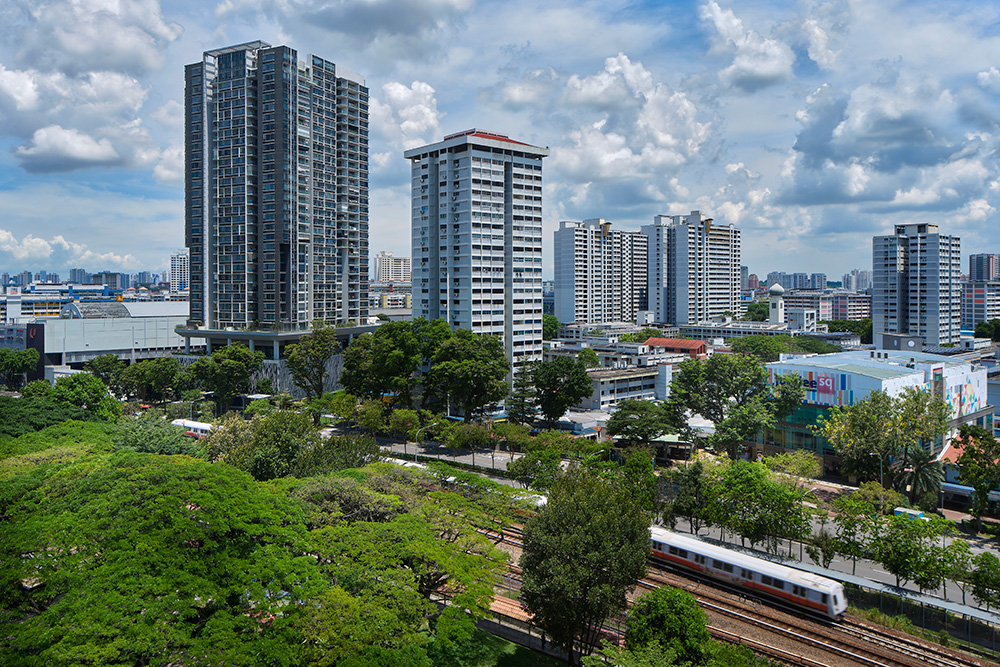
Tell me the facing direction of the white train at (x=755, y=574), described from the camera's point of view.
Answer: facing the viewer and to the right of the viewer

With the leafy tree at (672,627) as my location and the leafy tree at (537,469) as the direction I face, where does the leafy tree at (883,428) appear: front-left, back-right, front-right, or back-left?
front-right

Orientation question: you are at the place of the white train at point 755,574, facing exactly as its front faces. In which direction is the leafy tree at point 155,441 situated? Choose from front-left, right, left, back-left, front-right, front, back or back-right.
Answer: back-right

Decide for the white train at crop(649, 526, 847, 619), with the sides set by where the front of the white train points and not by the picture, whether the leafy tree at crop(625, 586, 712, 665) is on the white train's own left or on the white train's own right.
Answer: on the white train's own right

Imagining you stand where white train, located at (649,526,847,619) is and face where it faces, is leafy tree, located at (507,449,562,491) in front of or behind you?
behind

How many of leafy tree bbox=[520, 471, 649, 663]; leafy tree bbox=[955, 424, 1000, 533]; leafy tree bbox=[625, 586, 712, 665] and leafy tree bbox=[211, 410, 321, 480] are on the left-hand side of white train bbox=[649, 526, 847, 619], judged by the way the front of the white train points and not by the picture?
1

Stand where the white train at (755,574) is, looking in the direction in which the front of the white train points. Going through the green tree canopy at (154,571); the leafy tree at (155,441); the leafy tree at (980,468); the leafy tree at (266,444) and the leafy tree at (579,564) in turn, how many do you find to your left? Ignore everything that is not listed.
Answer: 1

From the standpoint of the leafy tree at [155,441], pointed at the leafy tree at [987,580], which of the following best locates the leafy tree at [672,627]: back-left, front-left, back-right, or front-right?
front-right

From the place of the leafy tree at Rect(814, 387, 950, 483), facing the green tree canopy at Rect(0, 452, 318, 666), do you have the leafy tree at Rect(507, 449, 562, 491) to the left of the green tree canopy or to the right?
right

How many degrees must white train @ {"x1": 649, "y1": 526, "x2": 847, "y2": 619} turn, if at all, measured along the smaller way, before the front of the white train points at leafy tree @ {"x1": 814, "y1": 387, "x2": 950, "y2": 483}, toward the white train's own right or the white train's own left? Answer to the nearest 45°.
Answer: approximately 90° to the white train's own left

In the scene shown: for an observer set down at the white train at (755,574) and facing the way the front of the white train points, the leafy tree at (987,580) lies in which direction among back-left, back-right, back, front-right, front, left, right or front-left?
front-left

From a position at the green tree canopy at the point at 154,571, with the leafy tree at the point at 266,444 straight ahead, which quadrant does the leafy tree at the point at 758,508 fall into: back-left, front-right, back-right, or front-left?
front-right

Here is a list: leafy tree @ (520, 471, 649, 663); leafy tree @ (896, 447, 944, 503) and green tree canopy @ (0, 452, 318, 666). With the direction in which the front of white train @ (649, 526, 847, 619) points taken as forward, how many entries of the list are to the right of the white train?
2

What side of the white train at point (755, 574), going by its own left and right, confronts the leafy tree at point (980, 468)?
left
